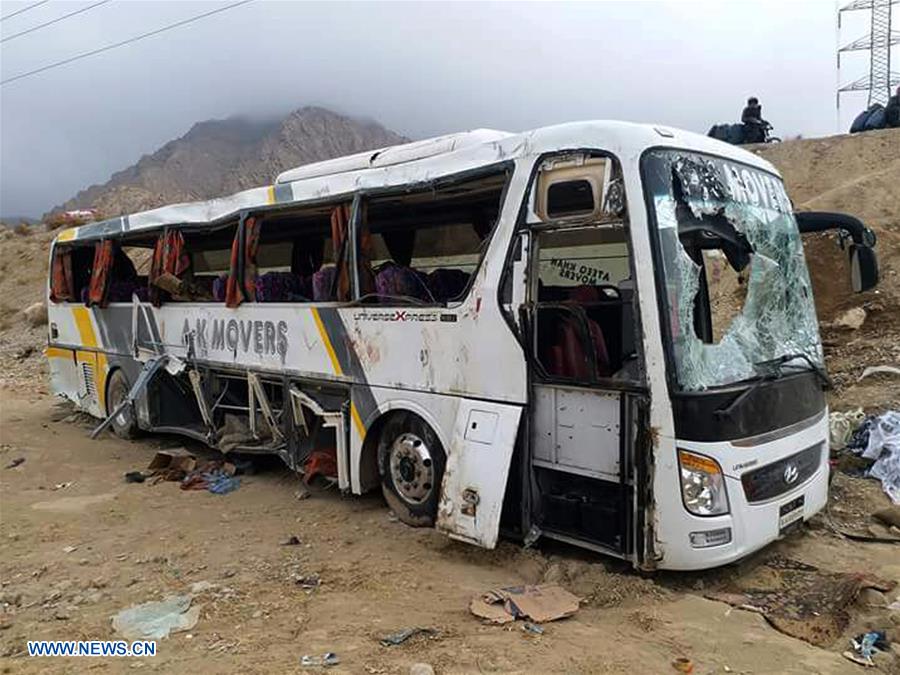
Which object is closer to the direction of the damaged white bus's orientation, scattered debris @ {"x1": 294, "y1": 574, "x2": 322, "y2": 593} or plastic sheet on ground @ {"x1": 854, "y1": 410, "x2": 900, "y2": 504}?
the plastic sheet on ground

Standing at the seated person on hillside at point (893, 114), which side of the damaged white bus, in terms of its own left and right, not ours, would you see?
left

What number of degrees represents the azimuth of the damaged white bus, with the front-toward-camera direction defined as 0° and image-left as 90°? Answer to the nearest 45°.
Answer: approximately 315°

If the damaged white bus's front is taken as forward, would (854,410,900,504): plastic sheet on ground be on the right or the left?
on its left

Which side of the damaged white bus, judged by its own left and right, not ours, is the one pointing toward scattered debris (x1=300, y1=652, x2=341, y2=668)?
right

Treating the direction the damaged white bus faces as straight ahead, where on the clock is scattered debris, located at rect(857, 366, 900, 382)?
The scattered debris is roughly at 9 o'clock from the damaged white bus.

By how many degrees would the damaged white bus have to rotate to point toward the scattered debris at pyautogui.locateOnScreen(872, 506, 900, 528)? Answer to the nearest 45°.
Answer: approximately 45° to its left
